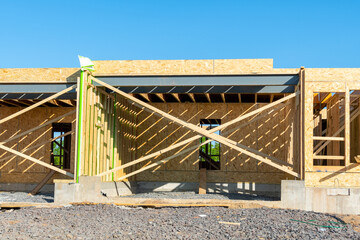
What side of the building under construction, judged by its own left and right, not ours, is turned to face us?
front
